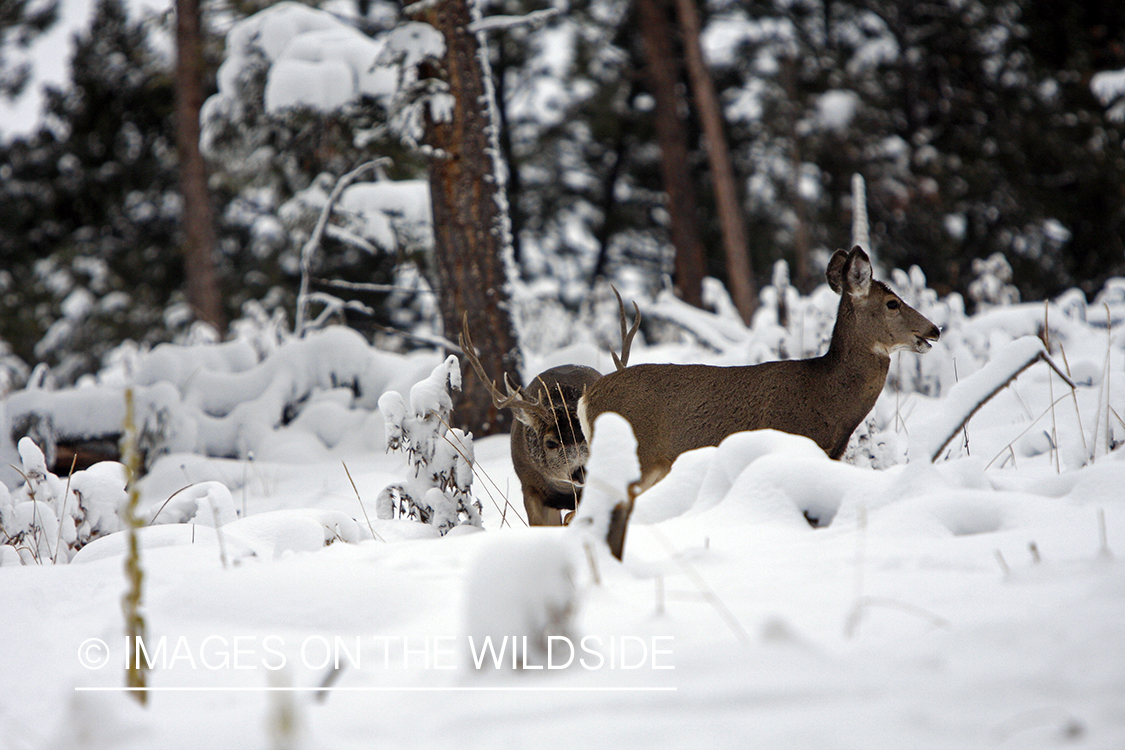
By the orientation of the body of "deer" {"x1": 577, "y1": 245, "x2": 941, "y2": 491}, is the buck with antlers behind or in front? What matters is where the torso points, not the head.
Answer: behind

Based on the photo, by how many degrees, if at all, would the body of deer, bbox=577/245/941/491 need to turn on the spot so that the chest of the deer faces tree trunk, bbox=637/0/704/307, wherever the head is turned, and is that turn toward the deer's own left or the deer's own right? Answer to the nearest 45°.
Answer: approximately 90° to the deer's own left

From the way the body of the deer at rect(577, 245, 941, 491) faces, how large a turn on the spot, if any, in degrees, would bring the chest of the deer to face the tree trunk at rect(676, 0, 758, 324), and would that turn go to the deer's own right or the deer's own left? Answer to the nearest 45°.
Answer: approximately 90° to the deer's own left

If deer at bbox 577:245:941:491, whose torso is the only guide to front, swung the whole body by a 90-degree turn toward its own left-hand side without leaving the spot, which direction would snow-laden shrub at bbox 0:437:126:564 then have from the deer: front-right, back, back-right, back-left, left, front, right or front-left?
left

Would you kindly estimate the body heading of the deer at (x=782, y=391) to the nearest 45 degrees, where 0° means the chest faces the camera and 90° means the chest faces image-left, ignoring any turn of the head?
approximately 270°

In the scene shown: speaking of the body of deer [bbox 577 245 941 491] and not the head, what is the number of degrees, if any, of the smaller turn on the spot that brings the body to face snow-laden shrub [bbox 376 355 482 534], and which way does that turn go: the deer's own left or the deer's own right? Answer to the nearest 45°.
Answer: approximately 180°
